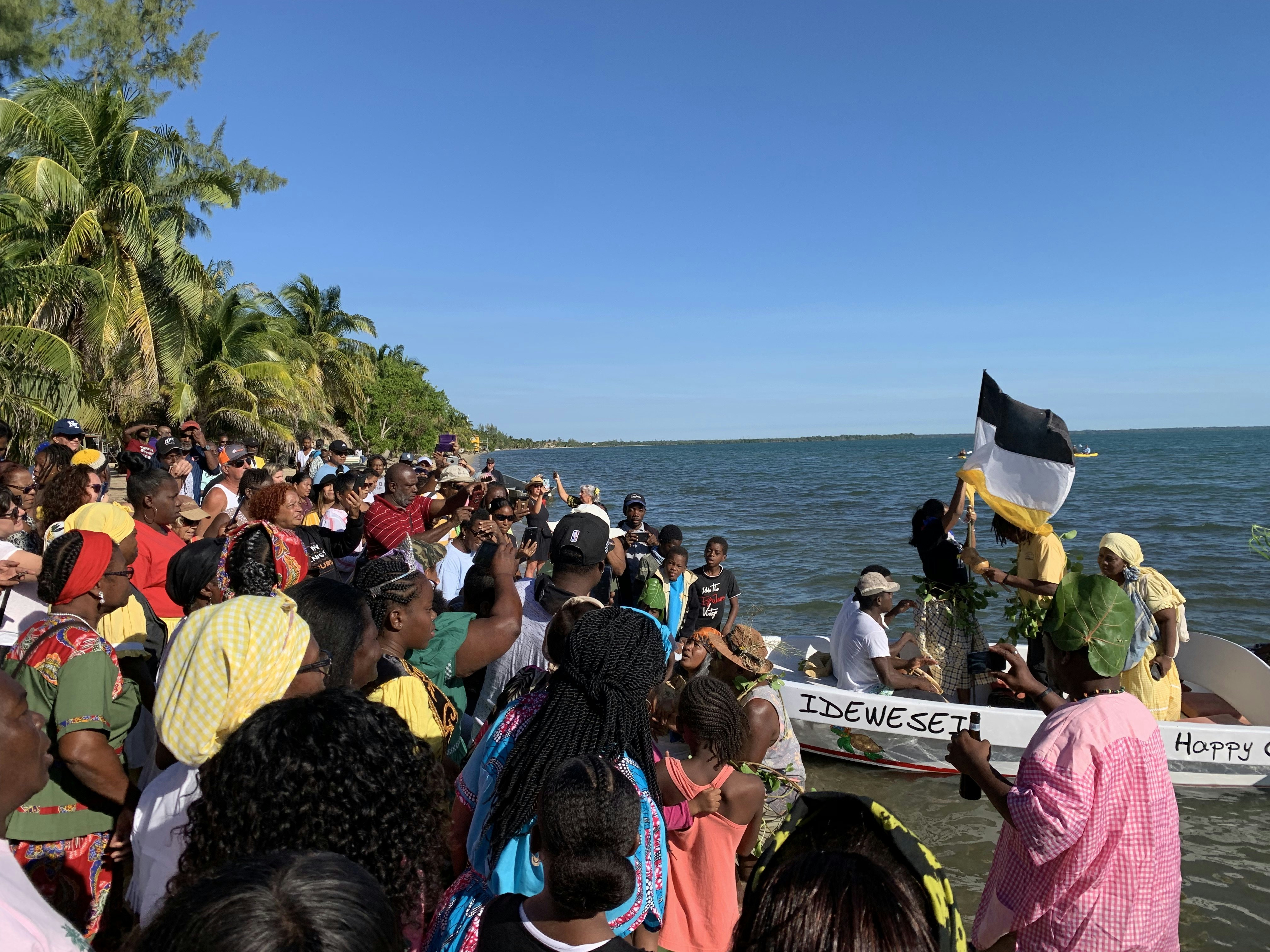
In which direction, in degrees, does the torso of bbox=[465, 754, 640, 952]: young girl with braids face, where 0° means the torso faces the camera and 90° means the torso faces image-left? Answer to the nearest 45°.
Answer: approximately 180°

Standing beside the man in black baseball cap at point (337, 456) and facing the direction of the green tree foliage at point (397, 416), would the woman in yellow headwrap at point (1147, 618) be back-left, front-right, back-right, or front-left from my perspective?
back-right

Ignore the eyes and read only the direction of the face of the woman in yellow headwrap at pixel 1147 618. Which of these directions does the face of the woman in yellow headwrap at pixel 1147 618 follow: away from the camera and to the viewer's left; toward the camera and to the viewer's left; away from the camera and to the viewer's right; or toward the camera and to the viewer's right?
toward the camera and to the viewer's left

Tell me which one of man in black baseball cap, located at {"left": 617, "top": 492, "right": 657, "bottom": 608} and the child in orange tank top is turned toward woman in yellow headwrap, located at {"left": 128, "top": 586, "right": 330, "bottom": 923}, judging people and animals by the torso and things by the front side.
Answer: the man in black baseball cap

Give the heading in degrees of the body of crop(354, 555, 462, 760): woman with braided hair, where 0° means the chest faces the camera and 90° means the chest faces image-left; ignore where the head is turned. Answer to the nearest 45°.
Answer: approximately 270°

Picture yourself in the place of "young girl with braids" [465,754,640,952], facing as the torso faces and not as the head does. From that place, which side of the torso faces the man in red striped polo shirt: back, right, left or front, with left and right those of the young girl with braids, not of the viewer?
front

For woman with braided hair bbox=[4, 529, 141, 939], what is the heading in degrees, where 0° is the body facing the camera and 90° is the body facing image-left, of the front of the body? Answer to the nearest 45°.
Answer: approximately 270°

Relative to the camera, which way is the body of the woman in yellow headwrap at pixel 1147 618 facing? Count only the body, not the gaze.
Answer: to the viewer's left

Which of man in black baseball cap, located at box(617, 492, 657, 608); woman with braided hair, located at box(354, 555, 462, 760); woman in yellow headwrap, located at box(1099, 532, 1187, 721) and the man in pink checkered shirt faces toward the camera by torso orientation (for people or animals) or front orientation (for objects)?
the man in black baseball cap

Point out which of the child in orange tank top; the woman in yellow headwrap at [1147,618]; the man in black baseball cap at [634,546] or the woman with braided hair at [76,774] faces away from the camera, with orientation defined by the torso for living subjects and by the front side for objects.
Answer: the child in orange tank top

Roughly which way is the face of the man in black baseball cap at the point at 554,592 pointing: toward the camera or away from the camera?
away from the camera

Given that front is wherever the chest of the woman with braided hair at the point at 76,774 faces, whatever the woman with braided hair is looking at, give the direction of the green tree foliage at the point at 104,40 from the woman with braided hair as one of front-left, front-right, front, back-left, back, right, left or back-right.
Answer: left

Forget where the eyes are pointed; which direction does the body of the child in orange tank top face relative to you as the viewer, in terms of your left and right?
facing away from the viewer
